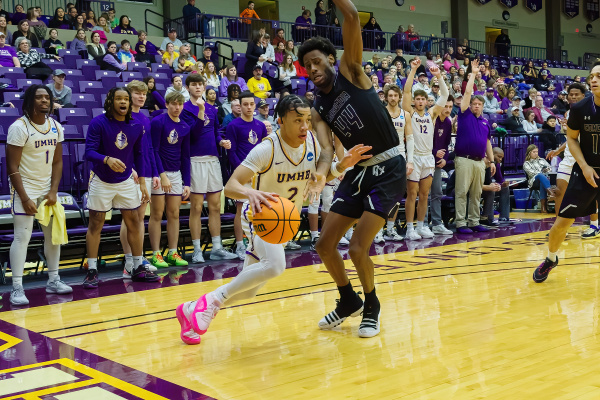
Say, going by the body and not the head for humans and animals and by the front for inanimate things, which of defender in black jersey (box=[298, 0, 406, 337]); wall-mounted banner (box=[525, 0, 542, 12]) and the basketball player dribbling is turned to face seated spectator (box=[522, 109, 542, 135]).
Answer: the wall-mounted banner

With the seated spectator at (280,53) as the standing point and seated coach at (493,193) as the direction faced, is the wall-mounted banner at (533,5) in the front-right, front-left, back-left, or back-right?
back-left

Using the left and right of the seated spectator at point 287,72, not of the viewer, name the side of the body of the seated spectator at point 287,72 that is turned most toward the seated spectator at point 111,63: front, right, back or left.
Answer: right

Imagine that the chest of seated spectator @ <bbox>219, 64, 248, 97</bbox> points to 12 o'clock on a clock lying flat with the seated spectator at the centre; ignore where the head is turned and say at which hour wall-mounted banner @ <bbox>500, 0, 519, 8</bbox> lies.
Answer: The wall-mounted banner is roughly at 9 o'clock from the seated spectator.

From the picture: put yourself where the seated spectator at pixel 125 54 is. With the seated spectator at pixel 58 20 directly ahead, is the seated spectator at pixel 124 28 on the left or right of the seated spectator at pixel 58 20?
right

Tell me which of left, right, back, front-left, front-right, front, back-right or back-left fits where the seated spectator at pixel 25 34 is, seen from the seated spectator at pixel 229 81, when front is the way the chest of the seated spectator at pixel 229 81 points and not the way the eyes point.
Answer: back-right

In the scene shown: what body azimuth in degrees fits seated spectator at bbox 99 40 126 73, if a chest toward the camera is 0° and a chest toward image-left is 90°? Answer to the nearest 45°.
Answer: approximately 315°

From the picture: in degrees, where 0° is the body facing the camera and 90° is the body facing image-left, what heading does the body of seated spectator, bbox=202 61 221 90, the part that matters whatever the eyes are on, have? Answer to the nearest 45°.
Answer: approximately 315°

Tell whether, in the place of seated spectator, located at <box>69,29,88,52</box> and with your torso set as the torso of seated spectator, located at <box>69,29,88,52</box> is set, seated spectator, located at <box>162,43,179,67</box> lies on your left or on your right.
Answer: on your left

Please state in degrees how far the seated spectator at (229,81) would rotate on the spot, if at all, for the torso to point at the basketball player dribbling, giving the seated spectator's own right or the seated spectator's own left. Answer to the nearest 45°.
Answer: approximately 45° to the seated spectator's own right

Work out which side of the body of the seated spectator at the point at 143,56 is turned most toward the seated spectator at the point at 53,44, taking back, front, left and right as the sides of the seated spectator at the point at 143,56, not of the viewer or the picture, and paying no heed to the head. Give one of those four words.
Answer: right

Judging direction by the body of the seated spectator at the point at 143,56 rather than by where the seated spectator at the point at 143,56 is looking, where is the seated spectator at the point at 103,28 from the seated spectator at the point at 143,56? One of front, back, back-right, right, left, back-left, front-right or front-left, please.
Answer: back

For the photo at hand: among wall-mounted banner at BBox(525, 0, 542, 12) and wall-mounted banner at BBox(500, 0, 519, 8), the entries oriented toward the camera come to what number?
2
